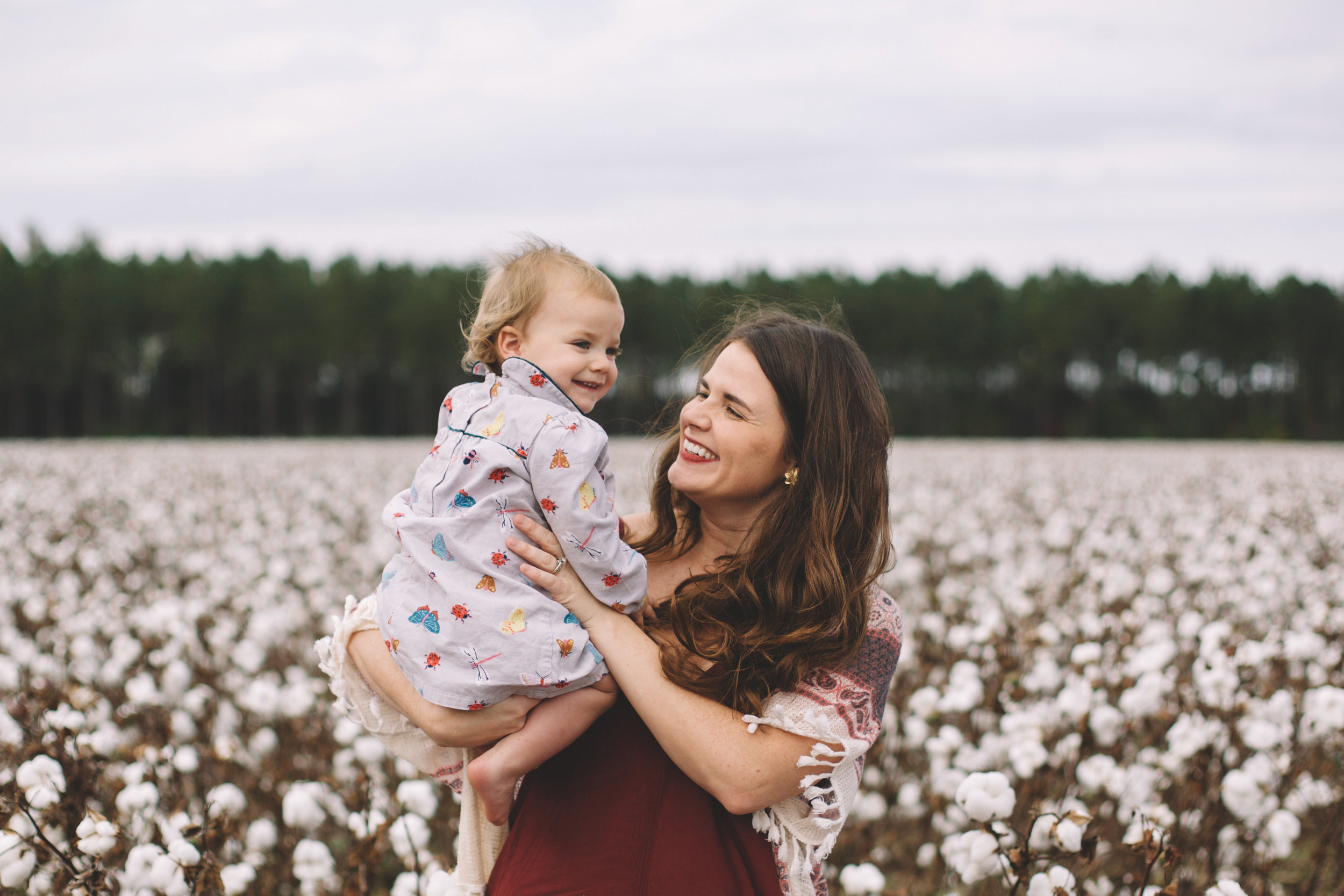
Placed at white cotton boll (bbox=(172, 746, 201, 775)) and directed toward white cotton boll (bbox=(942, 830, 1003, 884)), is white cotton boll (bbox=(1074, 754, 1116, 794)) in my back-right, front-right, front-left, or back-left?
front-left

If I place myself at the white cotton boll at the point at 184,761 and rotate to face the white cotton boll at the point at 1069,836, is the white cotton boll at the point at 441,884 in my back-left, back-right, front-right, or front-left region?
front-right

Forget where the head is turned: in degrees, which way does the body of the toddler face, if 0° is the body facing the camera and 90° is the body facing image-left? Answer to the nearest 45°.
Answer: approximately 225°

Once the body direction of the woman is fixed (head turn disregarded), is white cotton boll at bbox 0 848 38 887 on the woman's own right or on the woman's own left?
on the woman's own right

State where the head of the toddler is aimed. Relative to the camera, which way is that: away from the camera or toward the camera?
toward the camera

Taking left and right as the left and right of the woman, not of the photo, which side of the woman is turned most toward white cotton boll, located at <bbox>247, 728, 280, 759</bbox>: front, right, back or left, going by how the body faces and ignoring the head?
right

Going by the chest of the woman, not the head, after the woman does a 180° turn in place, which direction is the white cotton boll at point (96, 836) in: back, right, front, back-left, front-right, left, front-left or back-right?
back-left

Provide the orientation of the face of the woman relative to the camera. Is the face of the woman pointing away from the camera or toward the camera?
toward the camera

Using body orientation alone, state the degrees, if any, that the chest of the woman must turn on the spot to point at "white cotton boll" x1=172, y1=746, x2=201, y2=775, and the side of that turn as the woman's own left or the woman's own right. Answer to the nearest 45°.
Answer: approximately 90° to the woman's own right

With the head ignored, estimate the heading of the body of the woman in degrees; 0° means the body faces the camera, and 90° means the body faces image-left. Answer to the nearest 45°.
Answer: approximately 45°

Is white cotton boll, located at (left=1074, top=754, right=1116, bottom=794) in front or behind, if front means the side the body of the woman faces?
behind

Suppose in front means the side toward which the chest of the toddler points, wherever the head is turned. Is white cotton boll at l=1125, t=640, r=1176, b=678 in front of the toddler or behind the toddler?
in front

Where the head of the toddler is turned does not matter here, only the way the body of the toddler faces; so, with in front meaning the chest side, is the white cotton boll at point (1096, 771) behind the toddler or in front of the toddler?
in front
